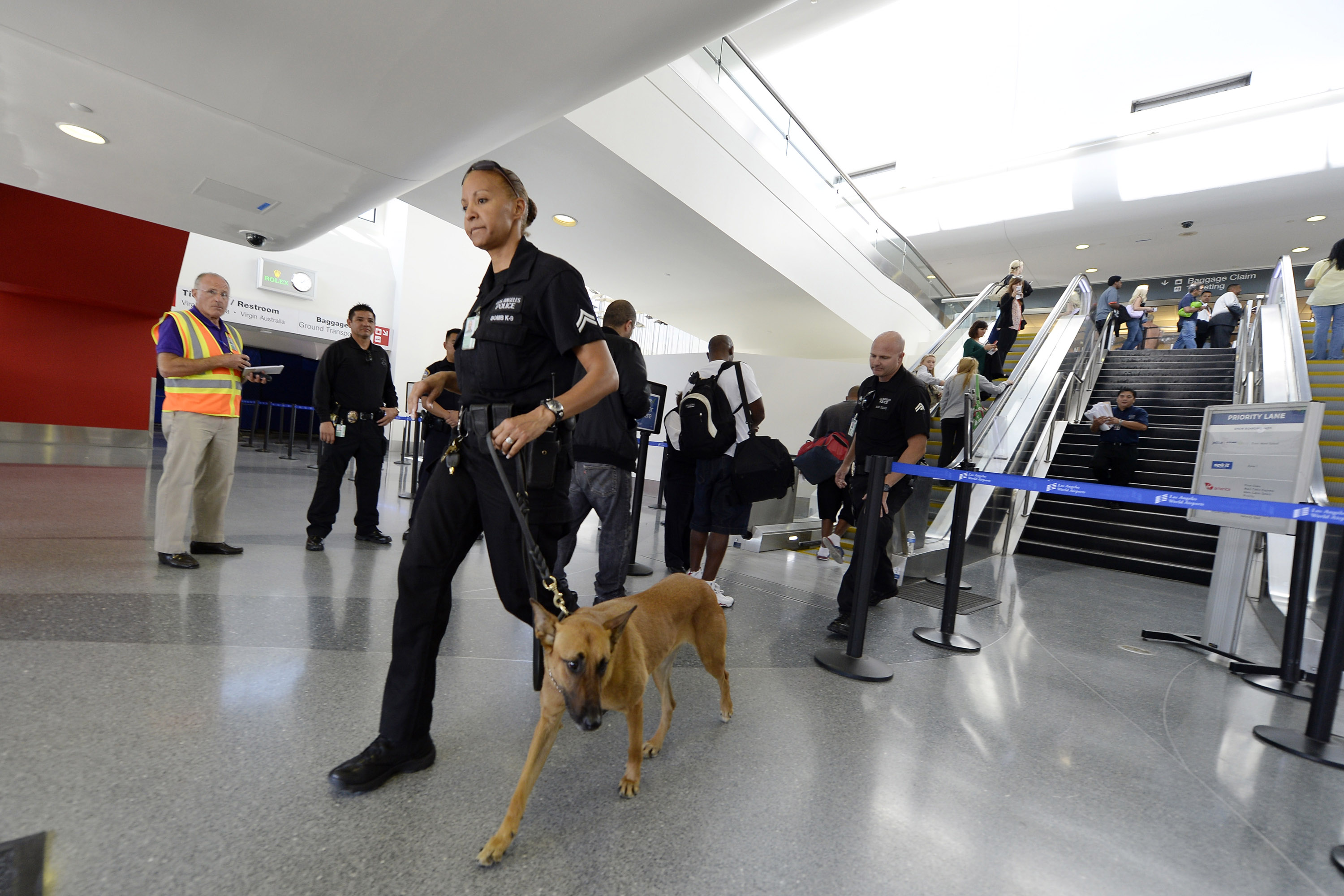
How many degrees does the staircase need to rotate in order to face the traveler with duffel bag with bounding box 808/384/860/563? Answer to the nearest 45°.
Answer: approximately 45° to its right

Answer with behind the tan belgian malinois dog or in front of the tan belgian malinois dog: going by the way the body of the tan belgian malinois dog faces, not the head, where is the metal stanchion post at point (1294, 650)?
behind

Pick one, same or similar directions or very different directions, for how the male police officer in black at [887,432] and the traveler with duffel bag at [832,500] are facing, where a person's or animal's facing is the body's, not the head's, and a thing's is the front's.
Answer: very different directions

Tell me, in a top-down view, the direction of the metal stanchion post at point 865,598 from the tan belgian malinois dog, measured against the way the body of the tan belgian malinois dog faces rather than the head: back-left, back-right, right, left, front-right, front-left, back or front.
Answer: back

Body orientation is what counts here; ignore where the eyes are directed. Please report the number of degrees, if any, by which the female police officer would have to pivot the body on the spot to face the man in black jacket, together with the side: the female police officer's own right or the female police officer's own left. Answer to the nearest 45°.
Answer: approximately 180°

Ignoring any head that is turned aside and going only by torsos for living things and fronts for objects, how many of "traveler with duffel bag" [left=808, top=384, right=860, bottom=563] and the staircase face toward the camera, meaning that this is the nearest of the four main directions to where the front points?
1

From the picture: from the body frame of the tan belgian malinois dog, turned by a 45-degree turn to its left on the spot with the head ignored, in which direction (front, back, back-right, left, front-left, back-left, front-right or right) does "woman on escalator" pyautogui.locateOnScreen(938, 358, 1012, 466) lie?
back-left

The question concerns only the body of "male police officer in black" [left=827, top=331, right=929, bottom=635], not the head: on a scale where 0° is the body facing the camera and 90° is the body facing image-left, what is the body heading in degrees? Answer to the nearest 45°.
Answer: approximately 45°

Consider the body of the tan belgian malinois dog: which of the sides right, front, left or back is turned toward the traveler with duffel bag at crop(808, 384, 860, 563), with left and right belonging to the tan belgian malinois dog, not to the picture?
back

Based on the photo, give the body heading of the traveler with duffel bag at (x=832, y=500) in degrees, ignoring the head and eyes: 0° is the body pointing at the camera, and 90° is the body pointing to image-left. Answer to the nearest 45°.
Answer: approximately 225°

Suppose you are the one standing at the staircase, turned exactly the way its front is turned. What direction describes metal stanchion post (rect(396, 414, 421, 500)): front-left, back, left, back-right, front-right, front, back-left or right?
front-right

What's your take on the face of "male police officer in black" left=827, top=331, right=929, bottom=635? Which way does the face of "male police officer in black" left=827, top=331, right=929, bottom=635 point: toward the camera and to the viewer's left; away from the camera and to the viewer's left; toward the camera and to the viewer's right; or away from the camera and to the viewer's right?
toward the camera and to the viewer's left

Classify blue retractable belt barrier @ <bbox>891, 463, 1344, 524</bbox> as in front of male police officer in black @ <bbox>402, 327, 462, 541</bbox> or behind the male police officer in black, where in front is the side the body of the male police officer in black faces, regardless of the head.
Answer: in front

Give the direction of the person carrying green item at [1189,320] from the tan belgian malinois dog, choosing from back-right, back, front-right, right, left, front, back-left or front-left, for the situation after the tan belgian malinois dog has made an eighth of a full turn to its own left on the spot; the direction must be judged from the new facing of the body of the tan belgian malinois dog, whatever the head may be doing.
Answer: back-left

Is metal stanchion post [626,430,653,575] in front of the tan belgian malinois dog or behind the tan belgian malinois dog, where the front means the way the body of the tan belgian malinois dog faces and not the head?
behind
